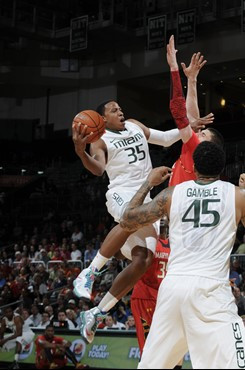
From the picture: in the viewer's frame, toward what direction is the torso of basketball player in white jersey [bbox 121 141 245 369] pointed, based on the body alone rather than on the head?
away from the camera

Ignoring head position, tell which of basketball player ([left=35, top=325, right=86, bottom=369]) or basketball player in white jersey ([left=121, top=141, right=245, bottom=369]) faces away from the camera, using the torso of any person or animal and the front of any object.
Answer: the basketball player in white jersey

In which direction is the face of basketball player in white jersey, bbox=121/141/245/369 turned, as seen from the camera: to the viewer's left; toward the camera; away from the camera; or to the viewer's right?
away from the camera

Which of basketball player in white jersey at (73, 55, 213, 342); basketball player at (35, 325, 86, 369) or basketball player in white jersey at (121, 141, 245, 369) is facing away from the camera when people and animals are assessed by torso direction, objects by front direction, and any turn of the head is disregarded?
basketball player in white jersey at (121, 141, 245, 369)

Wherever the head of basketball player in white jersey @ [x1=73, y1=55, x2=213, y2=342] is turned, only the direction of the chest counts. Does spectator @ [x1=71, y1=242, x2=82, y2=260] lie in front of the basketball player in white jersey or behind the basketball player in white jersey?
behind

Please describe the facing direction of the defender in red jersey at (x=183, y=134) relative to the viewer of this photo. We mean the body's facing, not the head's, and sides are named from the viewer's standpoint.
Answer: facing to the left of the viewer

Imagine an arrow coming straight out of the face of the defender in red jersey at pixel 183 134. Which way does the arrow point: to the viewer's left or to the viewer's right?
to the viewer's left

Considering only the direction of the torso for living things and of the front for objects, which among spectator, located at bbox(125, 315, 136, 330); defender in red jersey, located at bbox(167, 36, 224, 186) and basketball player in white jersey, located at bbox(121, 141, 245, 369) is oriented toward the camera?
the spectator
